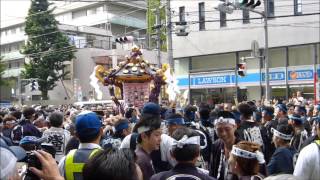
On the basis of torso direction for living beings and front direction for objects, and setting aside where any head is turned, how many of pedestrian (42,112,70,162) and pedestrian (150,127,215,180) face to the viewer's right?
0

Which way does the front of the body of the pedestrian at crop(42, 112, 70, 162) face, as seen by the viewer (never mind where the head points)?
away from the camera

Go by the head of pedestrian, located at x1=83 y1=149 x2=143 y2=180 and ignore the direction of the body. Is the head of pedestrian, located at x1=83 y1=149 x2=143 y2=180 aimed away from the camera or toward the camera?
away from the camera

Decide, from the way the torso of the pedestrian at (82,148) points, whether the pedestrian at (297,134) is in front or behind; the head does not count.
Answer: in front

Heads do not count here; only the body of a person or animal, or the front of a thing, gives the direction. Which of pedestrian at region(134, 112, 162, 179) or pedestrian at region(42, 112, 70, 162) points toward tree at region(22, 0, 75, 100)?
pedestrian at region(42, 112, 70, 162)

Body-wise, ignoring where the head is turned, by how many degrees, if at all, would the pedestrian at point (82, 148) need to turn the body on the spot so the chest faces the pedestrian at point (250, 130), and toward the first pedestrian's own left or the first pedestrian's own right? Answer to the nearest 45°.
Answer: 0° — they already face them

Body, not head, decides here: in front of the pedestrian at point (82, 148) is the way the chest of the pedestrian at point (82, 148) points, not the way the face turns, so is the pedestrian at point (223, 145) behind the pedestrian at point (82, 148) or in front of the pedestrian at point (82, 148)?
in front

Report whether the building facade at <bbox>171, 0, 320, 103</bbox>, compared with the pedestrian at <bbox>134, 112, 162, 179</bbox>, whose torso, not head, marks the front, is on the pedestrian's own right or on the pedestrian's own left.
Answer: on the pedestrian's own left

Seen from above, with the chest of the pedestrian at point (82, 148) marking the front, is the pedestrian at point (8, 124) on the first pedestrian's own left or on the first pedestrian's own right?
on the first pedestrian's own left

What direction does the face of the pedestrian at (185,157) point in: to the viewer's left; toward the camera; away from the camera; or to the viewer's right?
away from the camera

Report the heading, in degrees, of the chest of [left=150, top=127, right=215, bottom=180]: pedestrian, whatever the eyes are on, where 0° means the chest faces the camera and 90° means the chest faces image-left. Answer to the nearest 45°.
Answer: approximately 180°
